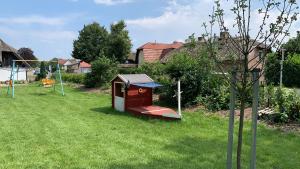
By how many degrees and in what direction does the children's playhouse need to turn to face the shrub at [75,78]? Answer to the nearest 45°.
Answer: approximately 135° to its right

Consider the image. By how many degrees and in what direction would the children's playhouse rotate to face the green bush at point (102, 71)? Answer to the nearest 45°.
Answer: approximately 135° to its right

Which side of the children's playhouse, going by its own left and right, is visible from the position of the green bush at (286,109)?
left

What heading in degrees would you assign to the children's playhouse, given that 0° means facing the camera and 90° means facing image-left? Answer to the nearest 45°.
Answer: approximately 45°

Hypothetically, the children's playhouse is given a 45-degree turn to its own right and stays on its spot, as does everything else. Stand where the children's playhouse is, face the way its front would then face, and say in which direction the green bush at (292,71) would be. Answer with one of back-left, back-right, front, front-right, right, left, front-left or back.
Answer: back-right

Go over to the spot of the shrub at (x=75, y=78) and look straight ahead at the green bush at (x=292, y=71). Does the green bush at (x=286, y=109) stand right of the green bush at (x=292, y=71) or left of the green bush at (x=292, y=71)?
right

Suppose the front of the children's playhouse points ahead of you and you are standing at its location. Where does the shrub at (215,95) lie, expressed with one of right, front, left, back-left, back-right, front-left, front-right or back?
back-left
